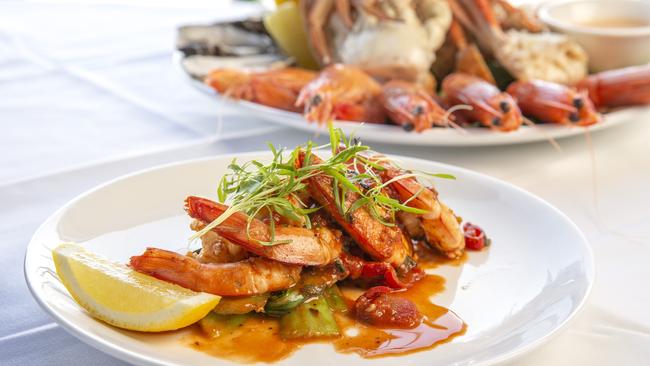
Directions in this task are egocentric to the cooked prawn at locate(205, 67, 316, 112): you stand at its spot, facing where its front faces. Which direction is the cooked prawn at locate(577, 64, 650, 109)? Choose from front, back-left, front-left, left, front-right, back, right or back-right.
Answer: back

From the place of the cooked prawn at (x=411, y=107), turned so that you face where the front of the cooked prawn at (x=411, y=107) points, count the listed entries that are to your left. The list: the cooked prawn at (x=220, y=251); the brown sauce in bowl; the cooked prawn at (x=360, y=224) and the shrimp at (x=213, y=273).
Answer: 1

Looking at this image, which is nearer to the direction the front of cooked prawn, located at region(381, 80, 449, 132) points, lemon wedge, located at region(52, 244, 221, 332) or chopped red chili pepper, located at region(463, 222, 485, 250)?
the chopped red chili pepper

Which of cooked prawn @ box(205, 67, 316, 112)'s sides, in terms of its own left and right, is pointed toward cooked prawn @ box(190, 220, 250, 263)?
left

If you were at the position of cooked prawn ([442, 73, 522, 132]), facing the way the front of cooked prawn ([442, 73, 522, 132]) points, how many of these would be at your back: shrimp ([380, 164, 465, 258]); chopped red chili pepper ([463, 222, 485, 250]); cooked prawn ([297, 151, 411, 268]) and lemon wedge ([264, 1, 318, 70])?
1

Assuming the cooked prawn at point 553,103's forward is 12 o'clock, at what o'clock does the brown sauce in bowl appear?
The brown sauce in bowl is roughly at 8 o'clock from the cooked prawn.

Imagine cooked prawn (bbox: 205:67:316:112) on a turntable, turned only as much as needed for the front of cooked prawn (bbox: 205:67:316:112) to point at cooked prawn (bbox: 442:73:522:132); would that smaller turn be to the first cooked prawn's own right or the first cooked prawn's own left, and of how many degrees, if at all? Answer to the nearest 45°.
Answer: approximately 135° to the first cooked prawn's own left

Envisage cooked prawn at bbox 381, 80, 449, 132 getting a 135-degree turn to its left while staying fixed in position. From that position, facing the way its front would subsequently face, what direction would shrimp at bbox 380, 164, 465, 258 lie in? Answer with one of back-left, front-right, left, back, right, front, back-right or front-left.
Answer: back

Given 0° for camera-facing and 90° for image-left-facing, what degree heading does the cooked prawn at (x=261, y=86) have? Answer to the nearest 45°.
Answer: approximately 90°

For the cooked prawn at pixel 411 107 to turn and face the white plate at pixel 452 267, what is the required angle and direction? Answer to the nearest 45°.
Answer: approximately 45° to its right

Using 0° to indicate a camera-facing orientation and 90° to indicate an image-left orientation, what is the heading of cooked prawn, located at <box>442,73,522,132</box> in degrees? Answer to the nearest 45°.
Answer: approximately 315°

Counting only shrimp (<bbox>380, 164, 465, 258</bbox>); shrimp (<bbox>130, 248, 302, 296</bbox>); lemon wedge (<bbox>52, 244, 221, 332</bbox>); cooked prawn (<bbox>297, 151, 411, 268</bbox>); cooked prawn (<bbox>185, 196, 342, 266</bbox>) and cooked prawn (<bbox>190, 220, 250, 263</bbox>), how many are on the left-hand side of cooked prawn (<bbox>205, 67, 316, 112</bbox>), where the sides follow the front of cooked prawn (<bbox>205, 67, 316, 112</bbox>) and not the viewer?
6

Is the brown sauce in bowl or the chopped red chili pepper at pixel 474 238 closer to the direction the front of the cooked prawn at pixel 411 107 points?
the chopped red chili pepper

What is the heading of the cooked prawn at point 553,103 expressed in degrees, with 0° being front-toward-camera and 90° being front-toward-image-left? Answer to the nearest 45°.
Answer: approximately 315°
